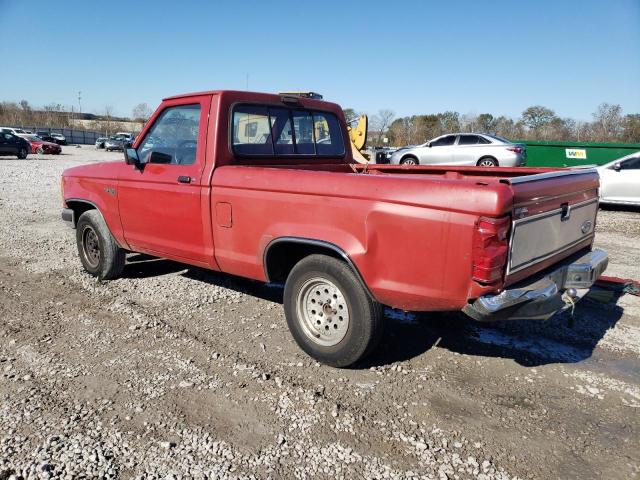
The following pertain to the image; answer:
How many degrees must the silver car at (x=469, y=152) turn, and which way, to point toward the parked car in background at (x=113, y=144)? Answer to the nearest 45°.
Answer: approximately 45° to its right

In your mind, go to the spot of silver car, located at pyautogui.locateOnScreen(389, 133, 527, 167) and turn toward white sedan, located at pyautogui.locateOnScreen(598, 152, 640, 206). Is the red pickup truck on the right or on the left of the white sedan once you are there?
right

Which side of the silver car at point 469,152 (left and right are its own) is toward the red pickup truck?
left

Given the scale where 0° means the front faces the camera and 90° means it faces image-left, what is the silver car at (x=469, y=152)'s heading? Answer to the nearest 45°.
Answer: approximately 90°

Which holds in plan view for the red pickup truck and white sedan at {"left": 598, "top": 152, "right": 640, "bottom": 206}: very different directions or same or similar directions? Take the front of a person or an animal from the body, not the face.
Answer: same or similar directions

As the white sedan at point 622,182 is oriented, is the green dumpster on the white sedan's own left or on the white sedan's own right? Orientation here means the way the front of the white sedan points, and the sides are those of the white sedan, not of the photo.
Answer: on the white sedan's own right

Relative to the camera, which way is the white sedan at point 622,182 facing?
to the viewer's left

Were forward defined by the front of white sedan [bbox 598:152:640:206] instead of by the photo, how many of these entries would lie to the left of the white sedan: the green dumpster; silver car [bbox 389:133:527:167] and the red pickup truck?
1

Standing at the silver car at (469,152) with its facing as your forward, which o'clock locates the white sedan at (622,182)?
The white sedan is roughly at 8 o'clock from the silver car.

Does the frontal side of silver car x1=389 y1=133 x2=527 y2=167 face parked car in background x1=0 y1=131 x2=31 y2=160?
yes

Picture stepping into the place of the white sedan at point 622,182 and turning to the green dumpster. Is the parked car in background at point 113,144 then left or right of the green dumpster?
left

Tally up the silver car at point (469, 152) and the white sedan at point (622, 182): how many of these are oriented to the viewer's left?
2

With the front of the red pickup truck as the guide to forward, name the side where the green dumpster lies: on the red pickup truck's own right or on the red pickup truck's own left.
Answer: on the red pickup truck's own right

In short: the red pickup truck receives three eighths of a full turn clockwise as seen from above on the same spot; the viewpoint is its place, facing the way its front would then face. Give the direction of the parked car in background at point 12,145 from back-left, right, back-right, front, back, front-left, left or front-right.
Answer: back-left

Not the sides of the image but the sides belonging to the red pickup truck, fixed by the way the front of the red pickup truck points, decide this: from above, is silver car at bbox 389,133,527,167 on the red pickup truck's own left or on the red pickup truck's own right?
on the red pickup truck's own right
